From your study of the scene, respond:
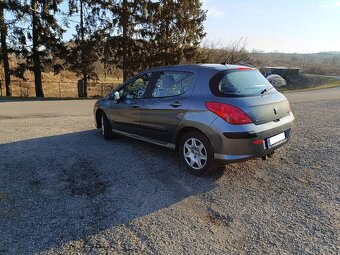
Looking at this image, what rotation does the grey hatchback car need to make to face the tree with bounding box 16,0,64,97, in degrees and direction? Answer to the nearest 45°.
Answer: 0° — it already faces it

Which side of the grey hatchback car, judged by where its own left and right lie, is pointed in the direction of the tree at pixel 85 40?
front

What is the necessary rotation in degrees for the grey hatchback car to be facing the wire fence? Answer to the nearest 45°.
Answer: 0° — it already faces it

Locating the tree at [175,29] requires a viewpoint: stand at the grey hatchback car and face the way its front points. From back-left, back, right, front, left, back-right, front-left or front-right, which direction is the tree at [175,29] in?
front-right

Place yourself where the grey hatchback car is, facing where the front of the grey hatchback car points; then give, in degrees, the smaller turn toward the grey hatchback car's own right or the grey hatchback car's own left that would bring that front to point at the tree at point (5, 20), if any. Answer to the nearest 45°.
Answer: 0° — it already faces it

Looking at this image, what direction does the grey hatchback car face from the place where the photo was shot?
facing away from the viewer and to the left of the viewer

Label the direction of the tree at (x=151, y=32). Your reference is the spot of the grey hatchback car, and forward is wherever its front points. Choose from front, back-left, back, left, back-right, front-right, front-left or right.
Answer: front-right
